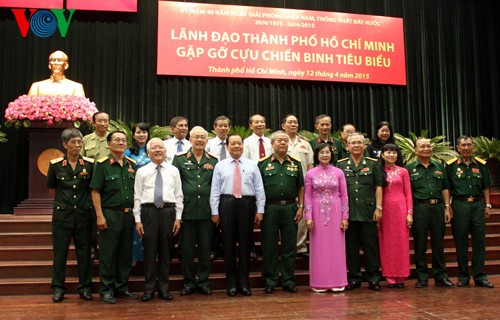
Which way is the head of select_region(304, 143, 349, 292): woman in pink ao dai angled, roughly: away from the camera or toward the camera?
toward the camera

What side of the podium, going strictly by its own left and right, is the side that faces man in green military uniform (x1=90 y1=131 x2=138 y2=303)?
front

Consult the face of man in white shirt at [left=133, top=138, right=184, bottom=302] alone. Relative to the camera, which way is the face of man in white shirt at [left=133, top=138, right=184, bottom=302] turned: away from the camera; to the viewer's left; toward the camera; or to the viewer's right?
toward the camera

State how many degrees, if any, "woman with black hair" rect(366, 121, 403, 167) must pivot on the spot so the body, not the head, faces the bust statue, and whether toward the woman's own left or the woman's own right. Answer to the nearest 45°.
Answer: approximately 90° to the woman's own right

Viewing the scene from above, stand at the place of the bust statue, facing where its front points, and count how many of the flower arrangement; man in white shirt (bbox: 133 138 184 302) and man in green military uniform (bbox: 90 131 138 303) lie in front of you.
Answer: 3

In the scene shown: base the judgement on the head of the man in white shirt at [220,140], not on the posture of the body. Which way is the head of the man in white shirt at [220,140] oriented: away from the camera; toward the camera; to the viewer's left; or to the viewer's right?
toward the camera

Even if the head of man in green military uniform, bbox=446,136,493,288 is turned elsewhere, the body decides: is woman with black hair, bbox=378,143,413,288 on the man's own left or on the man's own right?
on the man's own right

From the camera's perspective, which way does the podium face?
toward the camera

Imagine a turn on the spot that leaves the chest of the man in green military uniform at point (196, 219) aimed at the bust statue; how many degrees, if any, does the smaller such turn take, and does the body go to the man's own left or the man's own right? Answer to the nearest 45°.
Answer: approximately 135° to the man's own right

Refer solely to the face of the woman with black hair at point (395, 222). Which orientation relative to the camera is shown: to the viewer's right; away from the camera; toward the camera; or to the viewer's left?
toward the camera

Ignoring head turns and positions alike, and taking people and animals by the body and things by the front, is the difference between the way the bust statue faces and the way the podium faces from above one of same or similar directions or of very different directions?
same or similar directions

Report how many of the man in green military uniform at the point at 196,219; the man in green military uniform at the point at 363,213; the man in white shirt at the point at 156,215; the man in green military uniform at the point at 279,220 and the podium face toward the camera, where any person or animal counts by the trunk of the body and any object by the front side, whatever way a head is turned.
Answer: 5

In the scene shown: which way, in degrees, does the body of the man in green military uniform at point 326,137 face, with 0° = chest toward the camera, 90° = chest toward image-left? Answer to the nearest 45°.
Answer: approximately 0°

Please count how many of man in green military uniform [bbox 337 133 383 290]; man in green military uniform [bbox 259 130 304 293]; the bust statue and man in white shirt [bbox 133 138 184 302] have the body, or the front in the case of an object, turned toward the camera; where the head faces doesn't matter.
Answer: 4

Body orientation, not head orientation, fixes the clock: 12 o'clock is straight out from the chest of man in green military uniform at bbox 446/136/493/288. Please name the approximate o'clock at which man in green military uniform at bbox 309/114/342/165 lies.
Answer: man in green military uniform at bbox 309/114/342/165 is roughly at 3 o'clock from man in green military uniform at bbox 446/136/493/288.

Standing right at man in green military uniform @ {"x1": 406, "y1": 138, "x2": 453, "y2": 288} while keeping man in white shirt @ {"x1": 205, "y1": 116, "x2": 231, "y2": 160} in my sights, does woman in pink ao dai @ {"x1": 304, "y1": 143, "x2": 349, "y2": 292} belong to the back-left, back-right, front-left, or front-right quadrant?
front-left

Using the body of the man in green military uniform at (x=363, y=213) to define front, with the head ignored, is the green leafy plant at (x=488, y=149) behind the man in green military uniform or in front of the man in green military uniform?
behind
